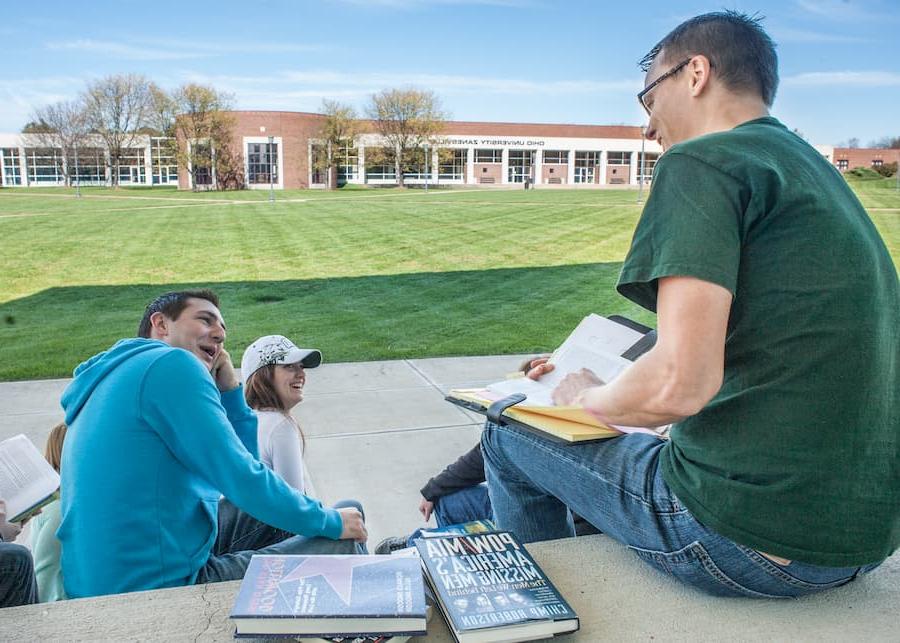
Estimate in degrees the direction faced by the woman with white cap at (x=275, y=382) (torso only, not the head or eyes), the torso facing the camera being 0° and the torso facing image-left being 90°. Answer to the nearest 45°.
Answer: approximately 270°

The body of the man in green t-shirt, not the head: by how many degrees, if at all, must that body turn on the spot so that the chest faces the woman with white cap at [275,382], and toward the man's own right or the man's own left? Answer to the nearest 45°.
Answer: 0° — they already face them

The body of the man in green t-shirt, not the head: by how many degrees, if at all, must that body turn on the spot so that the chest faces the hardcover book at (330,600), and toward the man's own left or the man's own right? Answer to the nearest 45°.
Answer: approximately 45° to the man's own left

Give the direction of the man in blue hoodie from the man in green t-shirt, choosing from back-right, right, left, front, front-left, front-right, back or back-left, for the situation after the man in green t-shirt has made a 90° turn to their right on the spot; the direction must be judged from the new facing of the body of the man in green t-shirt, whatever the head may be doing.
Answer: back-left

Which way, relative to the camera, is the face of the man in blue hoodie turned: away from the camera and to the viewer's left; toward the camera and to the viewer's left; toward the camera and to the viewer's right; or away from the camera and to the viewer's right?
toward the camera and to the viewer's right

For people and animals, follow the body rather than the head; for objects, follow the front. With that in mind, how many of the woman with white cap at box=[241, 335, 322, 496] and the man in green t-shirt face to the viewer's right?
1

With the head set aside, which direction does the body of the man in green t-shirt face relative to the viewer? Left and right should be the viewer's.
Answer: facing away from the viewer and to the left of the viewer

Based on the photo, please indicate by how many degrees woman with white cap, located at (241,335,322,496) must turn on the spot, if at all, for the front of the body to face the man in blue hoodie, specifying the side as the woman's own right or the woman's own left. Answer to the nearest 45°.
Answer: approximately 90° to the woman's own right

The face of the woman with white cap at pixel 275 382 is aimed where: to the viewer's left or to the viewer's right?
to the viewer's right
